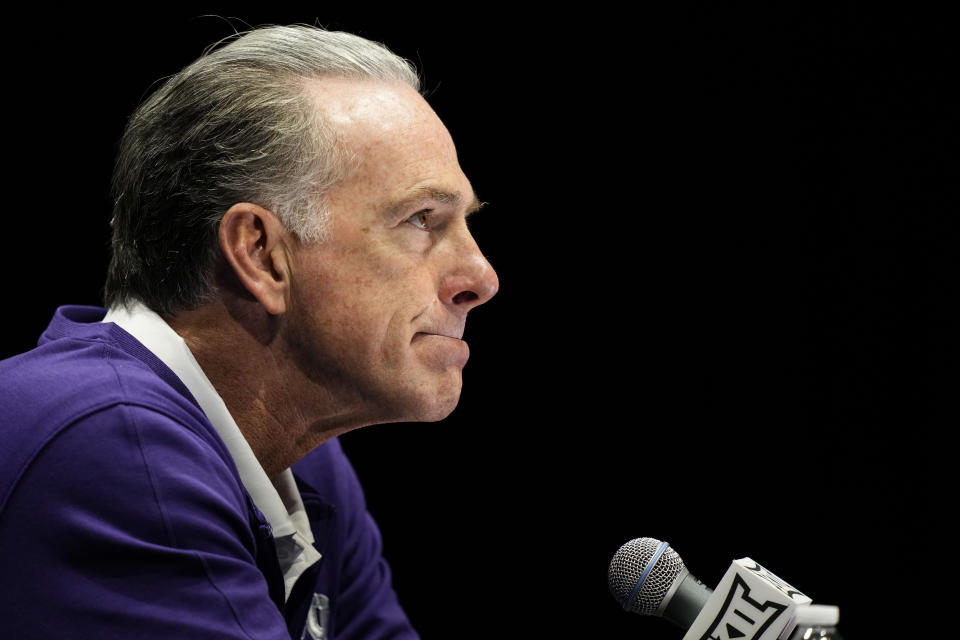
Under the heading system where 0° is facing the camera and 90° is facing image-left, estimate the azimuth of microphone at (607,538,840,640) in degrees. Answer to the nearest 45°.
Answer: approximately 90°

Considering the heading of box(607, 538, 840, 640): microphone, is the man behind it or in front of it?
in front

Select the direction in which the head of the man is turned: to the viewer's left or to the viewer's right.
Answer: to the viewer's right

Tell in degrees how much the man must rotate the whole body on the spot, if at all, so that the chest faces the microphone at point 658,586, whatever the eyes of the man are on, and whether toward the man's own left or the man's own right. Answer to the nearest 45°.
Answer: approximately 45° to the man's own right

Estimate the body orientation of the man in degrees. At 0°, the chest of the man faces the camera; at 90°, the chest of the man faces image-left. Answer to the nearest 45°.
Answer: approximately 270°

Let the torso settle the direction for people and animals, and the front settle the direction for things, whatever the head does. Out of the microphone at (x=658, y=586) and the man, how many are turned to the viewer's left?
1

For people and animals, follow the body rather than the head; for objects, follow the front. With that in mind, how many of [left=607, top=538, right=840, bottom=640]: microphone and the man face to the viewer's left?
1

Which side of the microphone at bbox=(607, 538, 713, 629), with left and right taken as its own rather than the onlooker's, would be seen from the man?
front
